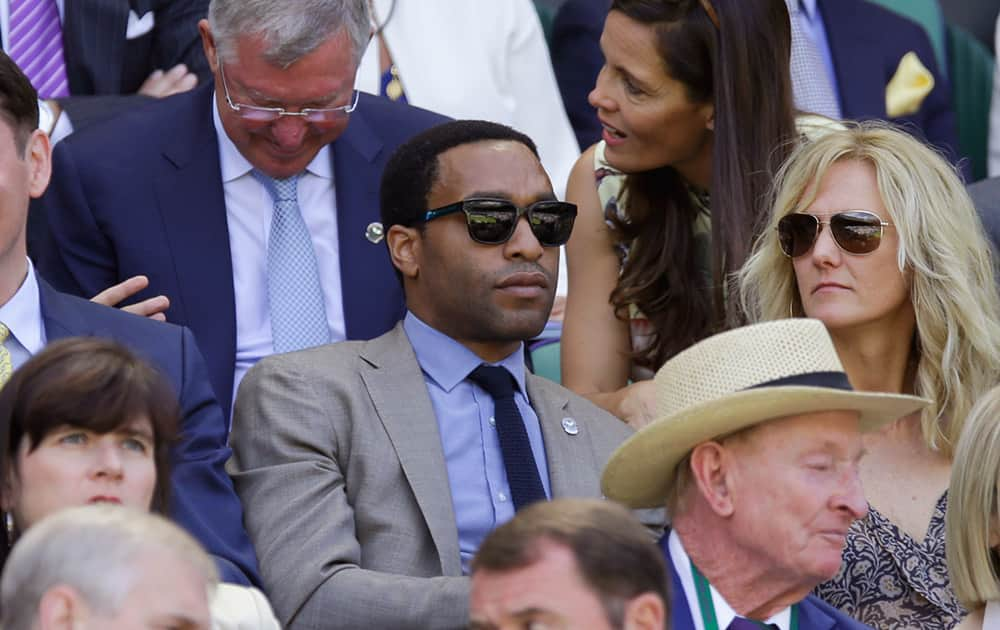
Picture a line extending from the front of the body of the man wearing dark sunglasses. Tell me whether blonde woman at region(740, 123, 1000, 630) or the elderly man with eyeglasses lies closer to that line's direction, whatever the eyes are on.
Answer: the blonde woman

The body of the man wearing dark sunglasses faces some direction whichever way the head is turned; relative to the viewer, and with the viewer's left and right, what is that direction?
facing the viewer and to the right of the viewer

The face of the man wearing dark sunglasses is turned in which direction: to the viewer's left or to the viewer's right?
to the viewer's right

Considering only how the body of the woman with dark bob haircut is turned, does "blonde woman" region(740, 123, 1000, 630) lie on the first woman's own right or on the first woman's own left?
on the first woman's own left

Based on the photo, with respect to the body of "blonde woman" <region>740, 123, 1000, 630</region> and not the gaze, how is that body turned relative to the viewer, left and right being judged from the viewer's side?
facing the viewer and to the left of the viewer

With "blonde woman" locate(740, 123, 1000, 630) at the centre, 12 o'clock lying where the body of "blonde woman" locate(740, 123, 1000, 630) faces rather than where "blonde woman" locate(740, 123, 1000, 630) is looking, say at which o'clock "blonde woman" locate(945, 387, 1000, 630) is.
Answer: "blonde woman" locate(945, 387, 1000, 630) is roughly at 10 o'clock from "blonde woman" locate(740, 123, 1000, 630).

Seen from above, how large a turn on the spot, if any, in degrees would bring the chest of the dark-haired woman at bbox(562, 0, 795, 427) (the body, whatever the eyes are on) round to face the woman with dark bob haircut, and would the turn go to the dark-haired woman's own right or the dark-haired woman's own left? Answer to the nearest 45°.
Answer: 0° — they already face them

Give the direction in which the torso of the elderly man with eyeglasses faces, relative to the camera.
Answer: toward the camera

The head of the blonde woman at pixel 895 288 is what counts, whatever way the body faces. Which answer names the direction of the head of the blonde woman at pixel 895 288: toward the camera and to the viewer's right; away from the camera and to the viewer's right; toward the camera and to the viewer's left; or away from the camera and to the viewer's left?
toward the camera and to the viewer's left

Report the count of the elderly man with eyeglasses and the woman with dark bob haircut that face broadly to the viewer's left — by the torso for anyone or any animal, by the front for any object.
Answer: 0

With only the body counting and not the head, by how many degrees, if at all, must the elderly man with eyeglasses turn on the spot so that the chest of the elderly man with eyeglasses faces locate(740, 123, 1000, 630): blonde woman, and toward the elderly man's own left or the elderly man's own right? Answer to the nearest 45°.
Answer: approximately 90° to the elderly man's own left

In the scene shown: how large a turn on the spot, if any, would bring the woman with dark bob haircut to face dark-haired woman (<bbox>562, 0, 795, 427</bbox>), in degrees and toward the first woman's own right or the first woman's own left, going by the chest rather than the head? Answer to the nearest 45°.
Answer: approximately 90° to the first woman's own left

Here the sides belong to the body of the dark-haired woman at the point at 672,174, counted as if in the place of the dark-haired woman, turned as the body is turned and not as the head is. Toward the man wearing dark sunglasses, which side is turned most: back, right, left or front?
front
